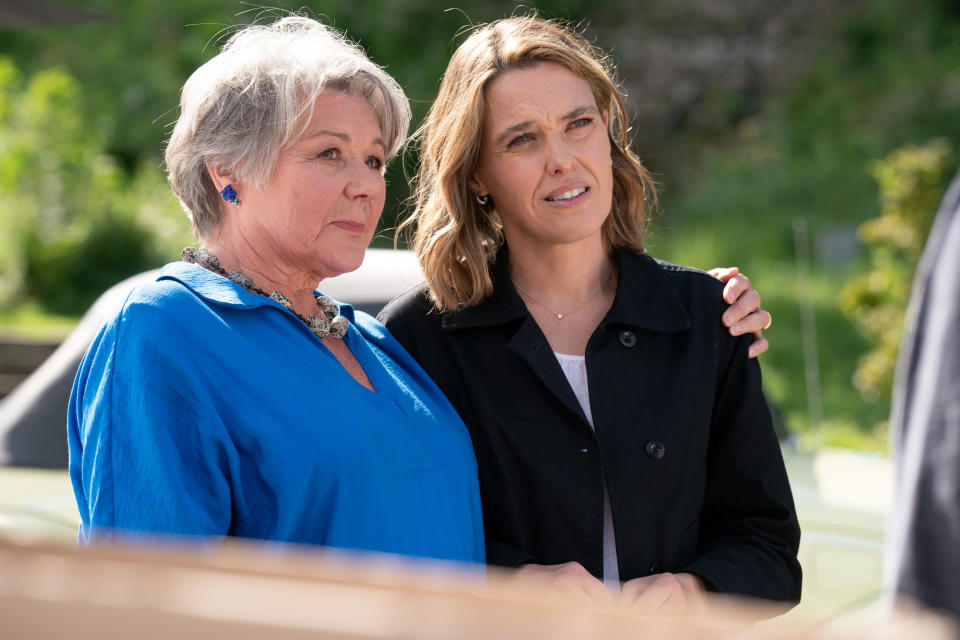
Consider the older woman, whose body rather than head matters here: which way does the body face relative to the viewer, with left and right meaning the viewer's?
facing the viewer and to the right of the viewer

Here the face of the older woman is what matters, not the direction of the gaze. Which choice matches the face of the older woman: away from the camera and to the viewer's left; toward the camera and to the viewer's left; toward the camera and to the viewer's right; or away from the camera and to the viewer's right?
toward the camera and to the viewer's right
